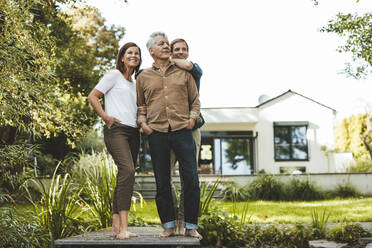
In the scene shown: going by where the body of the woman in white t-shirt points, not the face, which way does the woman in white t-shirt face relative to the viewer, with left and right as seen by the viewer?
facing the viewer and to the right of the viewer

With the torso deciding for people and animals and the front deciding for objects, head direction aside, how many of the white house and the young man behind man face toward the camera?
2

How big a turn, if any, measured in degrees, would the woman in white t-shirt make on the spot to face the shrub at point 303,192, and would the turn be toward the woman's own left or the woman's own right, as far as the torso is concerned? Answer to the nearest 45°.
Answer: approximately 90° to the woman's own left

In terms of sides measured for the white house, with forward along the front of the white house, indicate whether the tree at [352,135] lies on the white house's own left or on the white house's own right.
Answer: on the white house's own left

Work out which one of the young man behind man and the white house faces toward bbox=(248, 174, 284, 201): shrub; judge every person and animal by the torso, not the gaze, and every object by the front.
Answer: the white house

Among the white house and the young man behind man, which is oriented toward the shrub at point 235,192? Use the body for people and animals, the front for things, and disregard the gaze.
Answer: the white house

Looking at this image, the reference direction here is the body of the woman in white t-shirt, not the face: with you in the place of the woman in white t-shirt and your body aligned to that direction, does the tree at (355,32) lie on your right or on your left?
on your left

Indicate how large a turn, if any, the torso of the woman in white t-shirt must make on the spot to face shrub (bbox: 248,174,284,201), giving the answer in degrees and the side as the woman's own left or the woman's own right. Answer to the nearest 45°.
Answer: approximately 90° to the woman's own left

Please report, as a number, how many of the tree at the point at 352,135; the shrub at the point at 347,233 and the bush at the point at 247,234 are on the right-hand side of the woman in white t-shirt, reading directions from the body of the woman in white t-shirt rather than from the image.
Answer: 0

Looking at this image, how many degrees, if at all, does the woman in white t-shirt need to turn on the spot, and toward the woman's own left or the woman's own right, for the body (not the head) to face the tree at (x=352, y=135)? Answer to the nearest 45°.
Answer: approximately 90° to the woman's own left

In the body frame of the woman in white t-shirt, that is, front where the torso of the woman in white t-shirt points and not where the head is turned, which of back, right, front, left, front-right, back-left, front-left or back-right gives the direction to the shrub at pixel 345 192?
left

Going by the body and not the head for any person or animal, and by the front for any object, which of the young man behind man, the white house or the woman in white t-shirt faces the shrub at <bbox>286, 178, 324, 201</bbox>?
the white house

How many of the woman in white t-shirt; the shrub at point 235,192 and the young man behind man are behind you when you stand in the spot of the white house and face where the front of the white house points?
0

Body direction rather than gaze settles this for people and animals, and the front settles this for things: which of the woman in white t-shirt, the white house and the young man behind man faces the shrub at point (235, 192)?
the white house

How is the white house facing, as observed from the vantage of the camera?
facing the viewer

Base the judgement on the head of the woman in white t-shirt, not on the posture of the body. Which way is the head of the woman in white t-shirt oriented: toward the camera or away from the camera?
toward the camera
